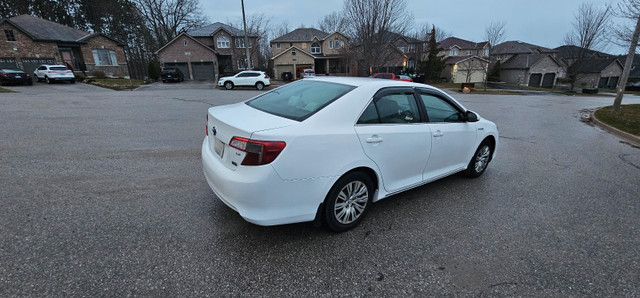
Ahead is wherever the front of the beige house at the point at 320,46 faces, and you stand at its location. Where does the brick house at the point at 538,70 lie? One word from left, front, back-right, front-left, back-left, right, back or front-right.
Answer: left

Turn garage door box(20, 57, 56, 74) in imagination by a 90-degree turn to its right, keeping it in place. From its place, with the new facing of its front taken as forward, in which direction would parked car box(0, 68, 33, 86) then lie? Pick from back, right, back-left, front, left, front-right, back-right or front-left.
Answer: left

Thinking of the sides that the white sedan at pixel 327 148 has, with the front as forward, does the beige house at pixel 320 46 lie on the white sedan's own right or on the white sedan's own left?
on the white sedan's own left

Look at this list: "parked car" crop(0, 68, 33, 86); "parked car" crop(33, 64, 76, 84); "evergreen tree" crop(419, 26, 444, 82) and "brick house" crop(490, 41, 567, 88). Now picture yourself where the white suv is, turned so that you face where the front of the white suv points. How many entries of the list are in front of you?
2

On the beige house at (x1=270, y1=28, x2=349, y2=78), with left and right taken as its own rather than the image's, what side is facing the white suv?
front

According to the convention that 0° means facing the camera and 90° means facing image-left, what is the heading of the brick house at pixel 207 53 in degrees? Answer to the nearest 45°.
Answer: approximately 0°

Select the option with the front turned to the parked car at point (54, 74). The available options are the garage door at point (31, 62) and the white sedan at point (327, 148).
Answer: the garage door

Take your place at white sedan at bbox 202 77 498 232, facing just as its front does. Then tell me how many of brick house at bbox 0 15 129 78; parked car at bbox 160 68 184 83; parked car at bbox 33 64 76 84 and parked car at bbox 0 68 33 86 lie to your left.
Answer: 4

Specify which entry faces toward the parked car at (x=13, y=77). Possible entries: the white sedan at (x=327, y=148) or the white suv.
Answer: the white suv

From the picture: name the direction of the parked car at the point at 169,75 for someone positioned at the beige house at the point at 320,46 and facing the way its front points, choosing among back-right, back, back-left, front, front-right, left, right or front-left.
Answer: front-right

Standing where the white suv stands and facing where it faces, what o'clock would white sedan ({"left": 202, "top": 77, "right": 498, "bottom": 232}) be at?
The white sedan is roughly at 9 o'clock from the white suv.

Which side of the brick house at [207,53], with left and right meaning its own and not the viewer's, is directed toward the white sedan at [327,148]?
front

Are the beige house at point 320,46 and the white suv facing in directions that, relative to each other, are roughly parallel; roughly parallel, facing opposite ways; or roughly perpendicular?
roughly perpendicular

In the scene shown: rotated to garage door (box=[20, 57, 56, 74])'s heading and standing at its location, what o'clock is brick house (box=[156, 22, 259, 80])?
The brick house is roughly at 9 o'clock from the garage door.

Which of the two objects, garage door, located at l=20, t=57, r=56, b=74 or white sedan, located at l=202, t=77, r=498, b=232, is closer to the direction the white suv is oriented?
the garage door

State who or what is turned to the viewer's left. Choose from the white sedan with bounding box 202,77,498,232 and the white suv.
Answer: the white suv

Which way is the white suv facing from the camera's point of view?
to the viewer's left
